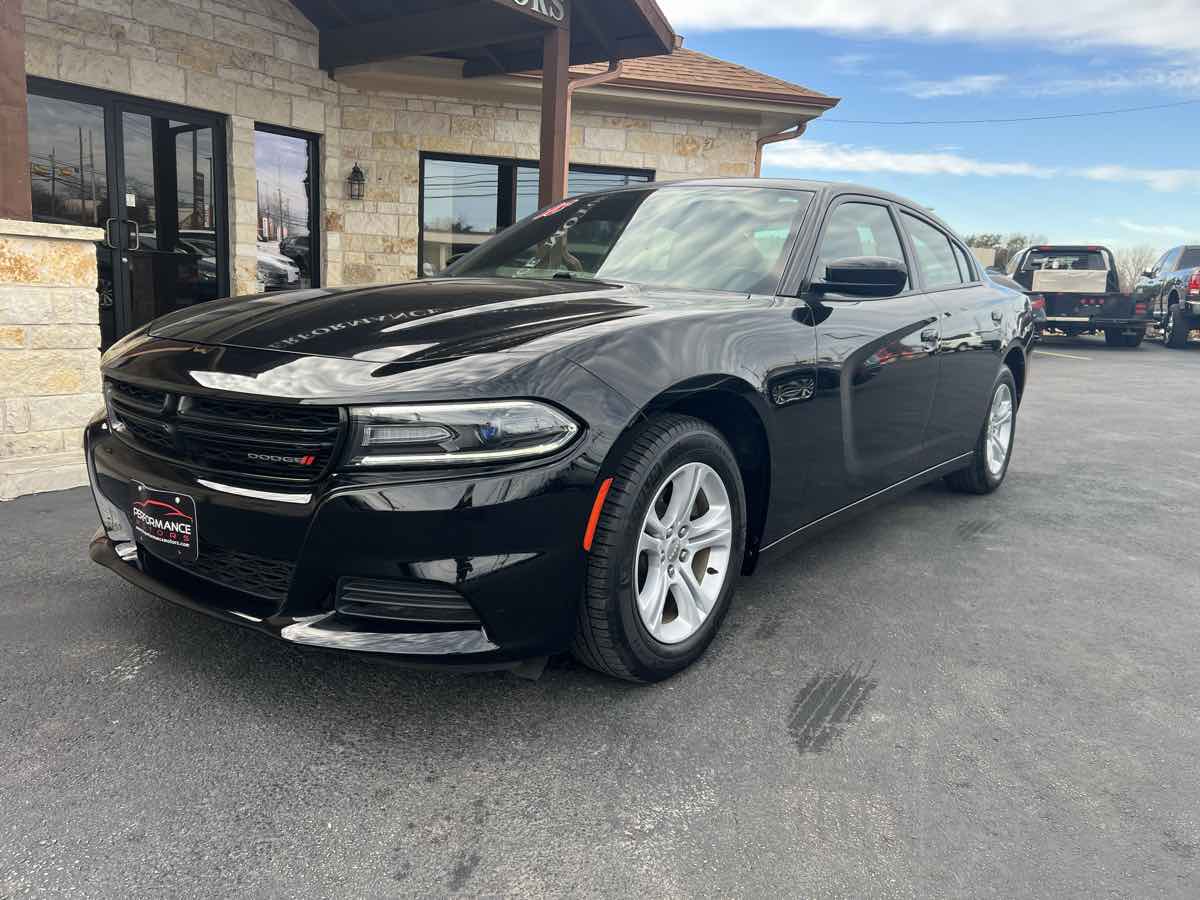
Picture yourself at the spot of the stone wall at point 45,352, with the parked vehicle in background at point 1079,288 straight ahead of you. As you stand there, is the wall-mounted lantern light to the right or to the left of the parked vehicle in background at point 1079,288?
left

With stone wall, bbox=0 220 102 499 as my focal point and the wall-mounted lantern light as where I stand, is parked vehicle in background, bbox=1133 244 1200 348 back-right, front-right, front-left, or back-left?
back-left

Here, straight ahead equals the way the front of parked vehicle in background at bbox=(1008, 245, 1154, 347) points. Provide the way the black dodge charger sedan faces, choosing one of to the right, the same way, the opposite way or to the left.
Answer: the opposite way

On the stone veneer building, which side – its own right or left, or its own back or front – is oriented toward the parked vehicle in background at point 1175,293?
left

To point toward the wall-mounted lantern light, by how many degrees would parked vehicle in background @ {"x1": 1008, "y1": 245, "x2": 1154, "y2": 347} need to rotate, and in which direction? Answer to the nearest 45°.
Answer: approximately 135° to its left

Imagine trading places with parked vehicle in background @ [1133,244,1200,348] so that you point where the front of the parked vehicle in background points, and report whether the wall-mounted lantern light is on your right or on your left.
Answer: on your left

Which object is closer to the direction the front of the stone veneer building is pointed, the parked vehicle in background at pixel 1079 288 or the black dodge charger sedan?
the black dodge charger sedan

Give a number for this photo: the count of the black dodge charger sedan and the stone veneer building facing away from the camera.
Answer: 0

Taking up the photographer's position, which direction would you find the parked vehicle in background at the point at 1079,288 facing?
facing away from the viewer

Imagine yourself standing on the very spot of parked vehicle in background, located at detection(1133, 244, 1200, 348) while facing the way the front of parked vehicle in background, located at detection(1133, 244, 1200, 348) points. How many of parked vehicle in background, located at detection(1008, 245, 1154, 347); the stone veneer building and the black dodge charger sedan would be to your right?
0

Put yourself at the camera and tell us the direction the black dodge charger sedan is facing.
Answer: facing the viewer and to the left of the viewer

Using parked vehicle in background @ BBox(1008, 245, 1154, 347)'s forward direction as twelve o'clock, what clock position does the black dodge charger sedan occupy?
The black dodge charger sedan is roughly at 6 o'clock from the parked vehicle in background.

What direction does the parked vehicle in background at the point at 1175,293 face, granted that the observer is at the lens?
facing away from the viewer and to the left of the viewer

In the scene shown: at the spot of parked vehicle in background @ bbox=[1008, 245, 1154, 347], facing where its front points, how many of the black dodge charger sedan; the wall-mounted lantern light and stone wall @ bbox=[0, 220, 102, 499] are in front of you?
0

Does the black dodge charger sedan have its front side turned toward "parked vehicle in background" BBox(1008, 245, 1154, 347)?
no

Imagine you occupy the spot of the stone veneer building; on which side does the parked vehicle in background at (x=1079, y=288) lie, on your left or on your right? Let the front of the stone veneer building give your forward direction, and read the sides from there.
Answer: on your left

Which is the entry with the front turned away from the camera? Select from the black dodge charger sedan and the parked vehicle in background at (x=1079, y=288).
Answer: the parked vehicle in background

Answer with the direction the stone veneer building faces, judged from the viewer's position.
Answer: facing the viewer and to the right of the viewer

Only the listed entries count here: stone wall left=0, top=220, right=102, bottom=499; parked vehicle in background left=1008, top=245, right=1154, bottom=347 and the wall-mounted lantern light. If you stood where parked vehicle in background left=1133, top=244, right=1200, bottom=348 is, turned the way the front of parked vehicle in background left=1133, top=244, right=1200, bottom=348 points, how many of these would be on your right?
0

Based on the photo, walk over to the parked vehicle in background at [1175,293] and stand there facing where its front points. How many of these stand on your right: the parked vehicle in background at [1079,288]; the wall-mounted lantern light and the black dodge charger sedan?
0

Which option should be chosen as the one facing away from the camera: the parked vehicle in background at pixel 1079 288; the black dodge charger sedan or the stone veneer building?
the parked vehicle in background

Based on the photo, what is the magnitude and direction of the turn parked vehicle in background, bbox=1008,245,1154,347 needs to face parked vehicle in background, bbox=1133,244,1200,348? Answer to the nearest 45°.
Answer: approximately 45° to its right
